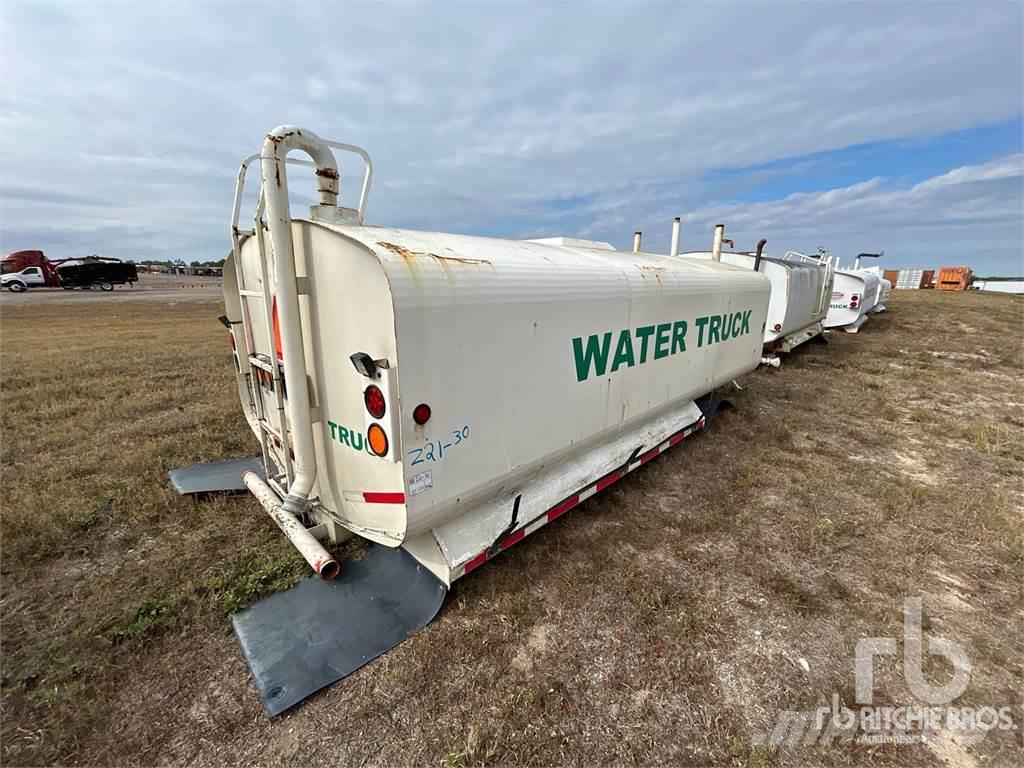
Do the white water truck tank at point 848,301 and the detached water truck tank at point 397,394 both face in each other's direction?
no

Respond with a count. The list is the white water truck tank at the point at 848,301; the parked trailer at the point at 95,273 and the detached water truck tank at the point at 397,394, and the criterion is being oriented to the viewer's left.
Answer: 1

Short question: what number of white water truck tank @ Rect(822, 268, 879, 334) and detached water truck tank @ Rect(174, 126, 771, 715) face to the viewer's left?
0

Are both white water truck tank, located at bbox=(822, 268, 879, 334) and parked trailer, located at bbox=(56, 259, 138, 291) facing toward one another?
no

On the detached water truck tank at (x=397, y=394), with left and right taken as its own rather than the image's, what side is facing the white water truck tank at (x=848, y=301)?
front

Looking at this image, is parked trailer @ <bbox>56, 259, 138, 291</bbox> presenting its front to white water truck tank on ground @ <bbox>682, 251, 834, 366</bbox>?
no

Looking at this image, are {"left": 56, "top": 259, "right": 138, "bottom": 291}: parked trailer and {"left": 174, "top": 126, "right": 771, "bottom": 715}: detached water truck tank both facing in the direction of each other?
no

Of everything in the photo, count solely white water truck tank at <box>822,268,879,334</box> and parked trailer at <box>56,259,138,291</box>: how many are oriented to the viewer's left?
1

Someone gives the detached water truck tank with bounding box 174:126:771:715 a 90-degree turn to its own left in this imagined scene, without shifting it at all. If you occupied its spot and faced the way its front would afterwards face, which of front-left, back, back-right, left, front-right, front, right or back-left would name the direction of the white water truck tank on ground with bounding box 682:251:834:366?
right

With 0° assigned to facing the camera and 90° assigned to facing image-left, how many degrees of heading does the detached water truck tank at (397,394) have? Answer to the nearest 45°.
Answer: approximately 225°

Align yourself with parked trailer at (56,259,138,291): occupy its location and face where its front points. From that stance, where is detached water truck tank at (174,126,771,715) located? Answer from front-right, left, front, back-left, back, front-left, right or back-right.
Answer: left

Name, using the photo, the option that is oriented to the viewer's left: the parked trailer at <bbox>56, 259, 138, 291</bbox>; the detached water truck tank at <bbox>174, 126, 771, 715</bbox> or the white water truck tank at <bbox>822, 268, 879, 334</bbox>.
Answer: the parked trailer at <bbox>56, 259, 138, 291</bbox>

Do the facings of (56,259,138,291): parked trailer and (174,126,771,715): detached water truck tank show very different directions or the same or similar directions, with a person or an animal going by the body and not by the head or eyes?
very different directions

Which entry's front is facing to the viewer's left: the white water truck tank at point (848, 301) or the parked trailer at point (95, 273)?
the parked trailer at point (95, 273)

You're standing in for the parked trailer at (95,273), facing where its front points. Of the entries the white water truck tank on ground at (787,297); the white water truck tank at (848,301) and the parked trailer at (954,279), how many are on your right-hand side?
0

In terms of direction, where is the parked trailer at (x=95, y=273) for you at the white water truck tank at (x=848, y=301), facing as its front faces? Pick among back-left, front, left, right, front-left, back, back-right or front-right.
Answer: back-left

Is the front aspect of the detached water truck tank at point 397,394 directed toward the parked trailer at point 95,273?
no

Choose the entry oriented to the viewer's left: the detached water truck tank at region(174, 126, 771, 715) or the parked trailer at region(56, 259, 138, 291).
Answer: the parked trailer at region(56, 259, 138, 291)

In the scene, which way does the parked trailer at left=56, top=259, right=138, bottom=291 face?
to the viewer's left
